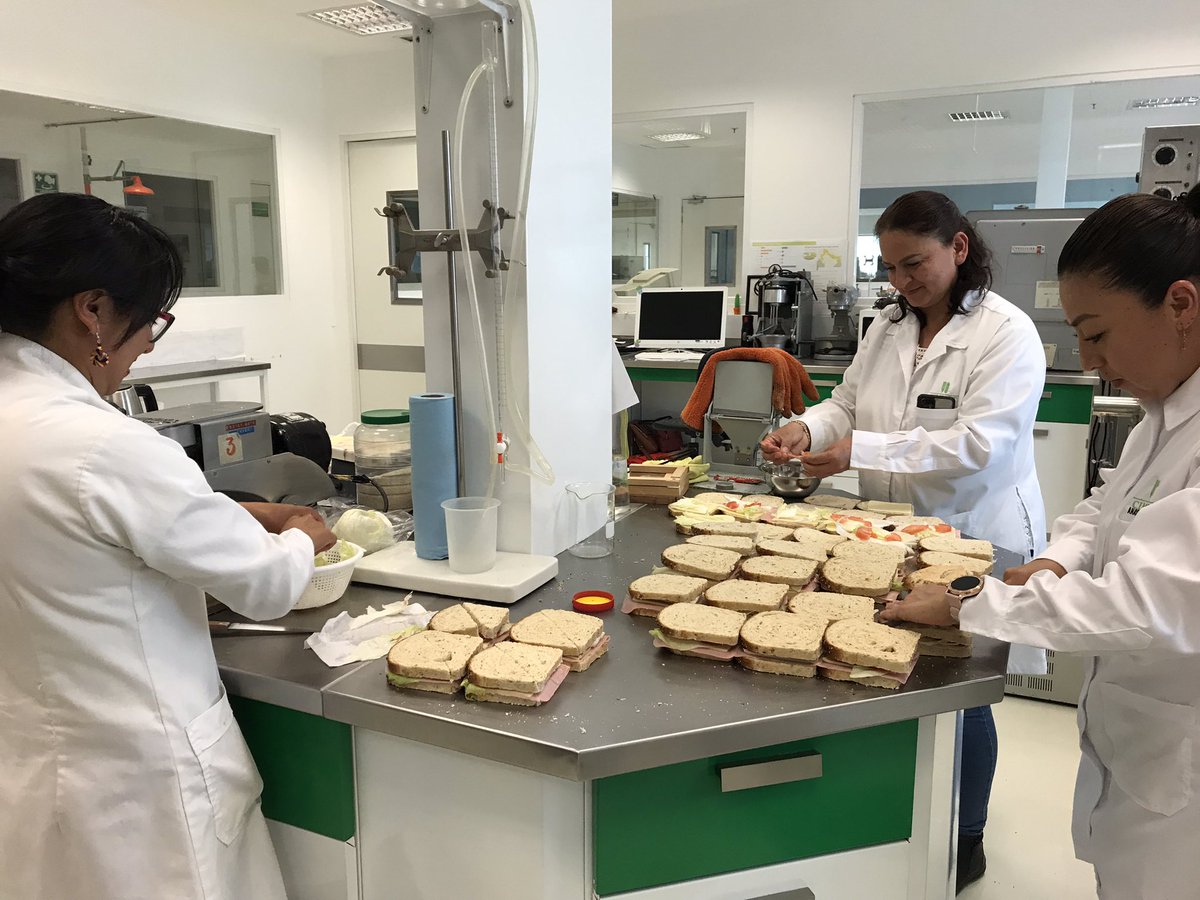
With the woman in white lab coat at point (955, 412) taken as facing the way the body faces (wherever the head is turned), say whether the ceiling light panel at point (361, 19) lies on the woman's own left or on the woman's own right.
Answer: on the woman's own right

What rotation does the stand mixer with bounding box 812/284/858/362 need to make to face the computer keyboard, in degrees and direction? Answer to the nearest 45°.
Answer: approximately 45° to its right

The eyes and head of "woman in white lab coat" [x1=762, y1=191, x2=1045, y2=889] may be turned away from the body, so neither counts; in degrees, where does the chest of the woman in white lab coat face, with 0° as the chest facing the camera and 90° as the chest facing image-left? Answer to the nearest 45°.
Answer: approximately 45°

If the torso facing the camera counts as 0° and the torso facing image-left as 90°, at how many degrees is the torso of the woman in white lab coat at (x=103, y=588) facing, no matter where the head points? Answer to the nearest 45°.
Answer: approximately 225°

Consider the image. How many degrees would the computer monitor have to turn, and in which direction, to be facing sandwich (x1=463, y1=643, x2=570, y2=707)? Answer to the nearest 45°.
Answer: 0° — it already faces it

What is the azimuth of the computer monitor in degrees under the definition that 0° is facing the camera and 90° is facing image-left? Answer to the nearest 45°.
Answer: approximately 0°

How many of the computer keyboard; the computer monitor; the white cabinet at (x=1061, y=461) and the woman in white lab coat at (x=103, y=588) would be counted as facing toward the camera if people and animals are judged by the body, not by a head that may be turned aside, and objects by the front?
3
